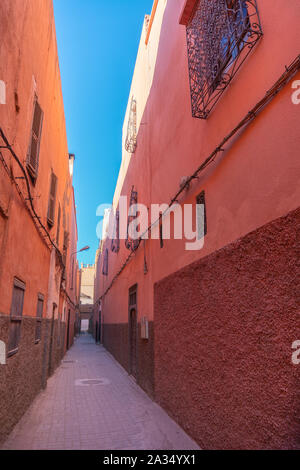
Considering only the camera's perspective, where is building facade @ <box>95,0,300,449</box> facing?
facing to the left of the viewer

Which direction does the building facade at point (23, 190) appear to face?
to the viewer's right

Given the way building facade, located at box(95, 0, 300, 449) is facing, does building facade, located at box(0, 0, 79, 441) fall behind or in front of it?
in front

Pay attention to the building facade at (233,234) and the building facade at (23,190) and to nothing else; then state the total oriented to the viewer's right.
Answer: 1
